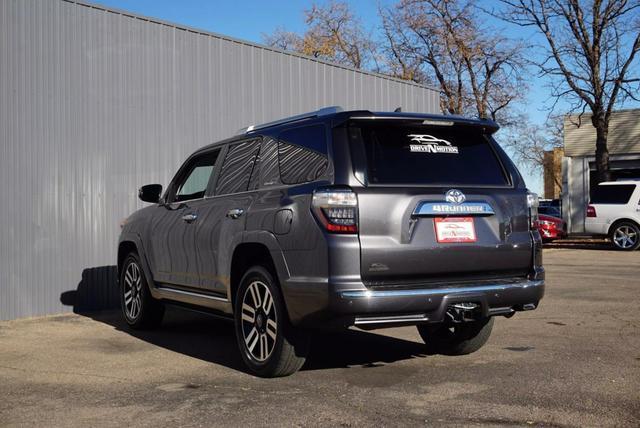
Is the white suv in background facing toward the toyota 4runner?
no

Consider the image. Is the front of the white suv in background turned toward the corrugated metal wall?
no

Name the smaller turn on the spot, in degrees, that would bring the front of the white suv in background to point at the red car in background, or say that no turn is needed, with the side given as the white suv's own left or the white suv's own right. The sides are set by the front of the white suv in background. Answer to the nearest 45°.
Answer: approximately 135° to the white suv's own left

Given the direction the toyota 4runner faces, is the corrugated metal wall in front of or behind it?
in front

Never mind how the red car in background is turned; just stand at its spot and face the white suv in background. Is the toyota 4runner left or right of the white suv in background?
right

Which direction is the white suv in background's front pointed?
to the viewer's right

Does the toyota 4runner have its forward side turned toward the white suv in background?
no

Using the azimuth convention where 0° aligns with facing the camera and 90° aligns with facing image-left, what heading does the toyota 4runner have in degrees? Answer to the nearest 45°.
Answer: approximately 135°

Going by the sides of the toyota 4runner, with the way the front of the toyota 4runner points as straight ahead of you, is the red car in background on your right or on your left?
on your right

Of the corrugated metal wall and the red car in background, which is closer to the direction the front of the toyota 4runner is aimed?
the corrugated metal wall
